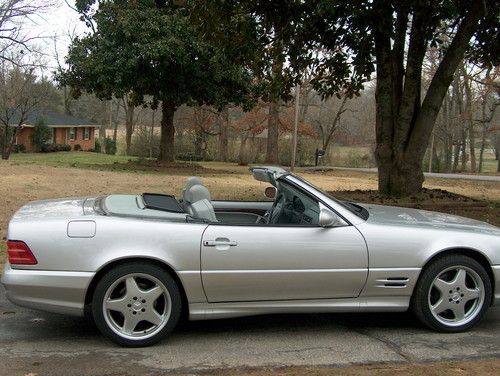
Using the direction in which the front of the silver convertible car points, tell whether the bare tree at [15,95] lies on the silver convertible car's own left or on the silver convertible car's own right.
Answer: on the silver convertible car's own left

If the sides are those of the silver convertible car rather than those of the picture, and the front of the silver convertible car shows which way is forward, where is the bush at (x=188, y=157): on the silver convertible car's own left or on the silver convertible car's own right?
on the silver convertible car's own left

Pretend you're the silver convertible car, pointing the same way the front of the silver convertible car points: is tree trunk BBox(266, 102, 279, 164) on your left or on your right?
on your left

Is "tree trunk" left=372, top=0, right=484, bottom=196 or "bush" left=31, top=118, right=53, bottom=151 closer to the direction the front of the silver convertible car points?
the tree trunk

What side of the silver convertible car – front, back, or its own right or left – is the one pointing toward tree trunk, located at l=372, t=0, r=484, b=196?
left

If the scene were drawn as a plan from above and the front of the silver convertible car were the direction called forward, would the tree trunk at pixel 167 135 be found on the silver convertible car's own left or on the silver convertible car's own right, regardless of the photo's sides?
on the silver convertible car's own left

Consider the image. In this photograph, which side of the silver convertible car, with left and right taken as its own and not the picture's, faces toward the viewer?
right
